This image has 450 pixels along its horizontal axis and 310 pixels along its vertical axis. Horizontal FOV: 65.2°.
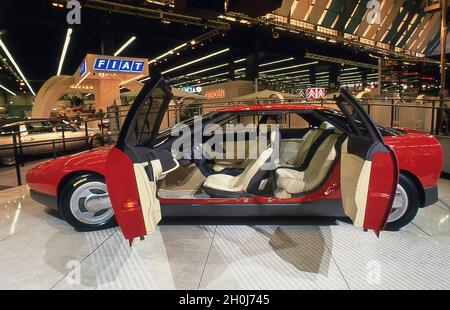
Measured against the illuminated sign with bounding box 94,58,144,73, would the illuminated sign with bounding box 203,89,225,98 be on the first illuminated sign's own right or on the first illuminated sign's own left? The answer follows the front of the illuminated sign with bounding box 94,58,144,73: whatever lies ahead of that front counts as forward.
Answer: on the first illuminated sign's own left

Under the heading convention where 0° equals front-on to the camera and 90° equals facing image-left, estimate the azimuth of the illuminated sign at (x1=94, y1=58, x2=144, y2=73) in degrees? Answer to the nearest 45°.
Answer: approximately 0°

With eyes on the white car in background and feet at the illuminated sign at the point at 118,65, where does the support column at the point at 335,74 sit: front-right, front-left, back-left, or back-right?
back-left

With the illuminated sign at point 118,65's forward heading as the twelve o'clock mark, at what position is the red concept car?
The red concept car is roughly at 12 o'clock from the illuminated sign.

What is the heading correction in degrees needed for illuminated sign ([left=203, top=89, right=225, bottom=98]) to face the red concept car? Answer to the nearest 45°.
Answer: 0° — it already faces it
